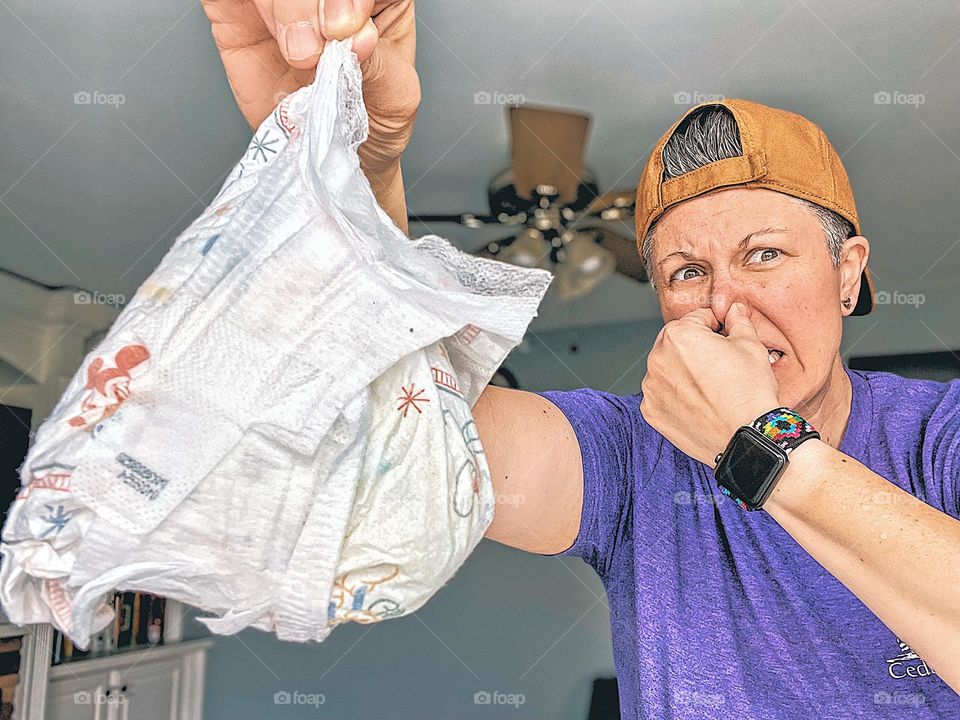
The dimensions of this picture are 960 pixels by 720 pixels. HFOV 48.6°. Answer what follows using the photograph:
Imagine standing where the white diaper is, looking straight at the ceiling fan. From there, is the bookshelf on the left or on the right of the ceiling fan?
left

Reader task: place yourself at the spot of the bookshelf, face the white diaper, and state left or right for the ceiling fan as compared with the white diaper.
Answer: left

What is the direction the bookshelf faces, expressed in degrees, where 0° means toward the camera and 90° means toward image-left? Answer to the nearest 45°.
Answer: approximately 315°
